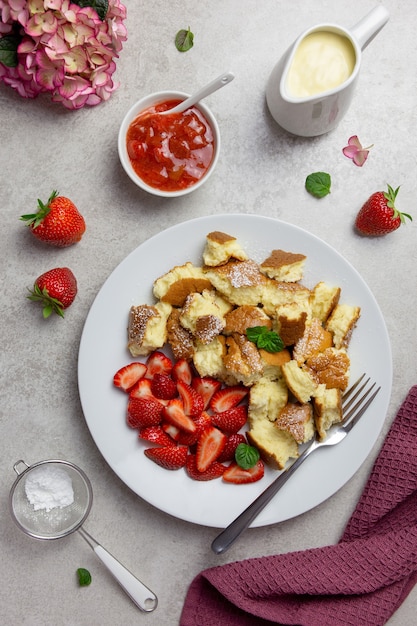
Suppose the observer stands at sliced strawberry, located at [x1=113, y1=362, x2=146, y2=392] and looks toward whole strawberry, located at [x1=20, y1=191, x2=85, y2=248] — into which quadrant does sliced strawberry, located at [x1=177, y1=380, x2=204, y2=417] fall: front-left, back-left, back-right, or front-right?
back-right

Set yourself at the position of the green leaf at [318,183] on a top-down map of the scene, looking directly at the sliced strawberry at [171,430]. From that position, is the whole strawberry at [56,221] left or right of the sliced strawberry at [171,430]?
right

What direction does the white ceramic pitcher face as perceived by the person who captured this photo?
facing the viewer and to the left of the viewer

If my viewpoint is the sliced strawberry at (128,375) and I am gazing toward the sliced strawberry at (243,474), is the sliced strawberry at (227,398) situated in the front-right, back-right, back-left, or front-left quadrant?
front-left

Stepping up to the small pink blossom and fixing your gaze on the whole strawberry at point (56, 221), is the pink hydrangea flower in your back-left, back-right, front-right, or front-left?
front-right
